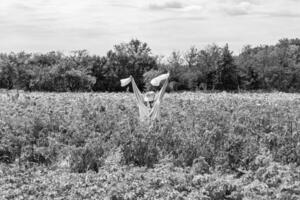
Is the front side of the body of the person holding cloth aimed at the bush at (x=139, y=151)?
yes

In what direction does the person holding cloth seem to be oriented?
toward the camera
